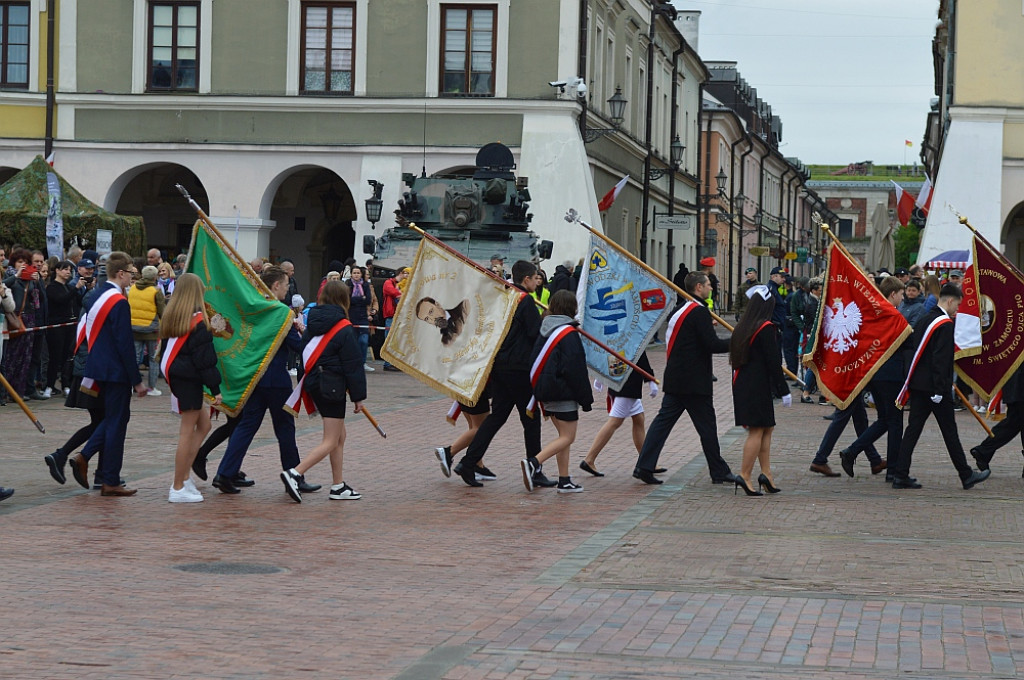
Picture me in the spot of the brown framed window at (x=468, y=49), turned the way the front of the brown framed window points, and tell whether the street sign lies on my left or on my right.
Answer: on my left

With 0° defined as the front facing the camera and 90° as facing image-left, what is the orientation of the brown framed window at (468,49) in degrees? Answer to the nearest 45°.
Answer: approximately 0°

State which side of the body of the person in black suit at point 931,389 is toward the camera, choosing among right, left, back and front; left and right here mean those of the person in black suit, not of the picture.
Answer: right

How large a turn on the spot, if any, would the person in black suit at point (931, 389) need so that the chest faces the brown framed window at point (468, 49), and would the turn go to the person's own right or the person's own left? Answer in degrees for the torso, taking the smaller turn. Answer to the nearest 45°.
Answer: approximately 135° to the person's own left

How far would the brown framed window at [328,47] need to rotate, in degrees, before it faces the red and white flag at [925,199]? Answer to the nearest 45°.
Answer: approximately 90° to its left

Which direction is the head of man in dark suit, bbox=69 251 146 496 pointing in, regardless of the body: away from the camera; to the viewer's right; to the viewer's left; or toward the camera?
to the viewer's right

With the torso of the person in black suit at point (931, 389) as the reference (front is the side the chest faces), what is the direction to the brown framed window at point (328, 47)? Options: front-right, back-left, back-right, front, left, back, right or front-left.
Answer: back-left

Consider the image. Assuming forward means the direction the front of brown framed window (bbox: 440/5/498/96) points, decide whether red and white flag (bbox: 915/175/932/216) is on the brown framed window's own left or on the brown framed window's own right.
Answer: on the brown framed window's own left

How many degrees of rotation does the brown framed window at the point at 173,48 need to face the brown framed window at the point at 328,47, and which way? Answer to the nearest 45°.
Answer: approximately 90° to its left
